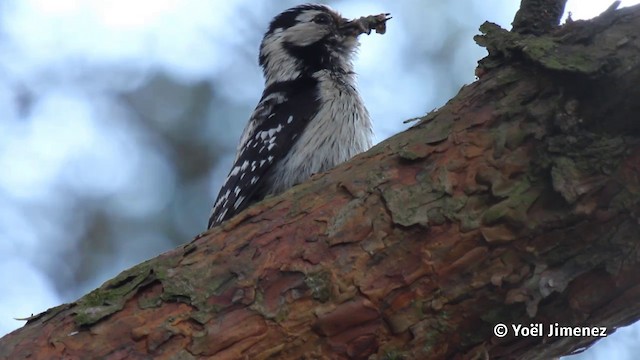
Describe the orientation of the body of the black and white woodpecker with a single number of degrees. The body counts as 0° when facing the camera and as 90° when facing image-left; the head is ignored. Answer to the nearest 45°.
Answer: approximately 270°
